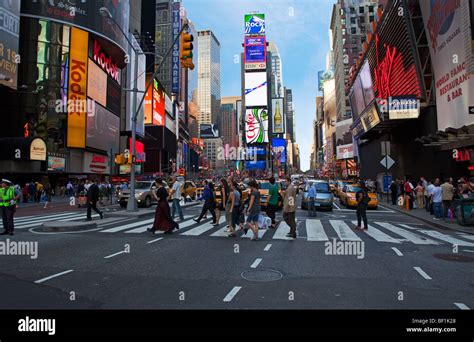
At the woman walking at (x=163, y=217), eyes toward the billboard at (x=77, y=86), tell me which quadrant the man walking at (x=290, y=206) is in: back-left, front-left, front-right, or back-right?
back-right

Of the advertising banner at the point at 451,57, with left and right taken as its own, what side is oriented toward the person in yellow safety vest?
front

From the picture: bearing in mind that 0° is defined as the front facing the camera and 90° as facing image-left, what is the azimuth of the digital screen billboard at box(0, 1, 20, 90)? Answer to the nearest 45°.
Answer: approximately 315°

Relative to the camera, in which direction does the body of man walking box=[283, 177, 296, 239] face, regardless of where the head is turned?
to the viewer's left

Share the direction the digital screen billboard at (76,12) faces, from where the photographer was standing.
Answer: facing the viewer and to the right of the viewer

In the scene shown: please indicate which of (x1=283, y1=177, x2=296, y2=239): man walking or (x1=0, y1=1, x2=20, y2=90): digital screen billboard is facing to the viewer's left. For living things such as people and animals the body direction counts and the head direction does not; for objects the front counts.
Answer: the man walking

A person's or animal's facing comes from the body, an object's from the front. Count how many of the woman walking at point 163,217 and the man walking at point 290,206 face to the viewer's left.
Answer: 2

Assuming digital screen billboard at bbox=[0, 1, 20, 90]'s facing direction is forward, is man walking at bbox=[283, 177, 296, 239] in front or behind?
in front

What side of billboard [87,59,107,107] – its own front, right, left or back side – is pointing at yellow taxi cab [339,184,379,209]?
front

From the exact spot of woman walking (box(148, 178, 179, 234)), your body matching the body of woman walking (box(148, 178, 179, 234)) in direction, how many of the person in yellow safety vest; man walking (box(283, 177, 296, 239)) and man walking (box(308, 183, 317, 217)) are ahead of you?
1

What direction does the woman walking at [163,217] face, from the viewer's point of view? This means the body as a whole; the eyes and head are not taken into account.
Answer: to the viewer's left

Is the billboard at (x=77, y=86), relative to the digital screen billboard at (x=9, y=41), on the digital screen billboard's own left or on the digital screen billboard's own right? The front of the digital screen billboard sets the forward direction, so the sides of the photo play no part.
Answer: on the digital screen billboard's own left

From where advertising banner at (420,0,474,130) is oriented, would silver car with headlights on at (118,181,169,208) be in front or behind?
in front

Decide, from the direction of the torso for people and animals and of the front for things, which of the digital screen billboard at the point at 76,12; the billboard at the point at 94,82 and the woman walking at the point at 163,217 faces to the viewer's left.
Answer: the woman walking
